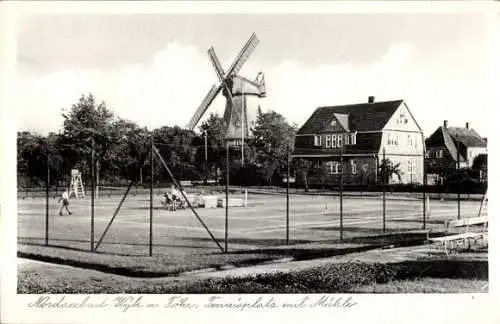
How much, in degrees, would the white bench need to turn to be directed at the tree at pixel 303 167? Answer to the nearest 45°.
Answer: approximately 90° to its right

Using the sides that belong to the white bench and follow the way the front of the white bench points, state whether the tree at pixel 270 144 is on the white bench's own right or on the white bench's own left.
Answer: on the white bench's own right
